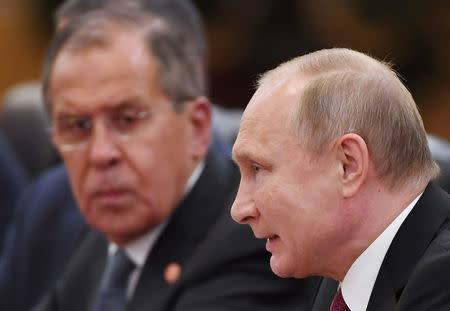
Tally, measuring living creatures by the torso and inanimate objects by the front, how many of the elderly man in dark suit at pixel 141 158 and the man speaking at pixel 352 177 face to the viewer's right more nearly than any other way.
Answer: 0

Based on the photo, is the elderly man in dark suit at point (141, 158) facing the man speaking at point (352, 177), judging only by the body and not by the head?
no

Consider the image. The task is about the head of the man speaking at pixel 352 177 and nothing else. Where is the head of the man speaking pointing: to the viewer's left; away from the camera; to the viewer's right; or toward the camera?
to the viewer's left

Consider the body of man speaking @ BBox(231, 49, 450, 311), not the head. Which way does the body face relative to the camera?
to the viewer's left

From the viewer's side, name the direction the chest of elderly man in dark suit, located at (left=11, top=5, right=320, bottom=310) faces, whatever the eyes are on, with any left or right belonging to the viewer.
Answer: facing the viewer and to the left of the viewer

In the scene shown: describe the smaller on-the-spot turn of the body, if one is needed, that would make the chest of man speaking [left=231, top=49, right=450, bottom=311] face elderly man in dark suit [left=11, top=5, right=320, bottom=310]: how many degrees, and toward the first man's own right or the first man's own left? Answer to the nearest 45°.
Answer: approximately 45° to the first man's own right
